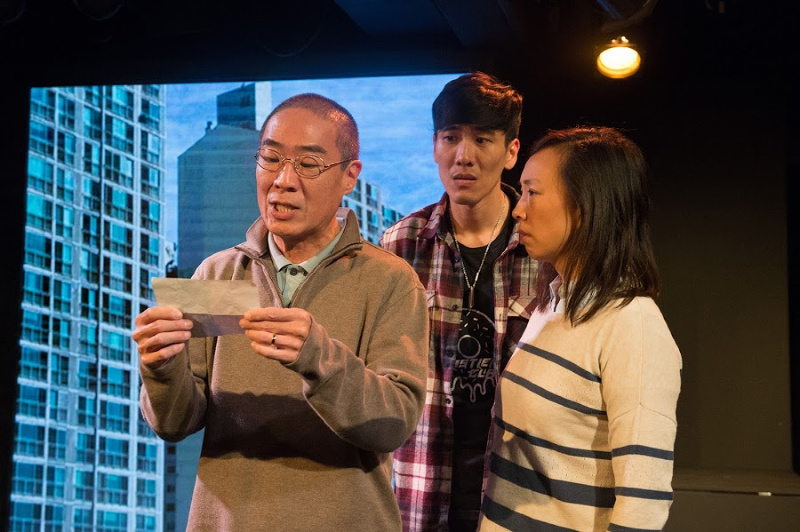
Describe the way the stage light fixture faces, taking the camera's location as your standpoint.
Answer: facing the viewer

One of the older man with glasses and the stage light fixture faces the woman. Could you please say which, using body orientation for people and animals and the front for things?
the stage light fixture

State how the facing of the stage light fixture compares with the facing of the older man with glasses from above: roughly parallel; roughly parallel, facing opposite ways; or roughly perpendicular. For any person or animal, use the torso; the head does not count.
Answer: roughly parallel

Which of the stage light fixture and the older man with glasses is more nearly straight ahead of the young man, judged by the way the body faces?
the older man with glasses

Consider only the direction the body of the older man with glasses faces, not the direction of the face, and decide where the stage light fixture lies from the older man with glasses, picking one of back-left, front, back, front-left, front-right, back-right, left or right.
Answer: back

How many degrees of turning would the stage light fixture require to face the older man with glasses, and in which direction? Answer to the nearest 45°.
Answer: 0° — it already faces them

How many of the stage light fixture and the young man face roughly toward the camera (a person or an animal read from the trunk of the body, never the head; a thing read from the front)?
2

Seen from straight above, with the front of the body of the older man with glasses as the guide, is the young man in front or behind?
behind

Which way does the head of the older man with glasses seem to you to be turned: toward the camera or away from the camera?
toward the camera

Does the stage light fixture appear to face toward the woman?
yes

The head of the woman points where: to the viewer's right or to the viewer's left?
to the viewer's left

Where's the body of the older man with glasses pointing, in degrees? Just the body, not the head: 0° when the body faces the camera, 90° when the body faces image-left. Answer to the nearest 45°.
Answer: approximately 45°
